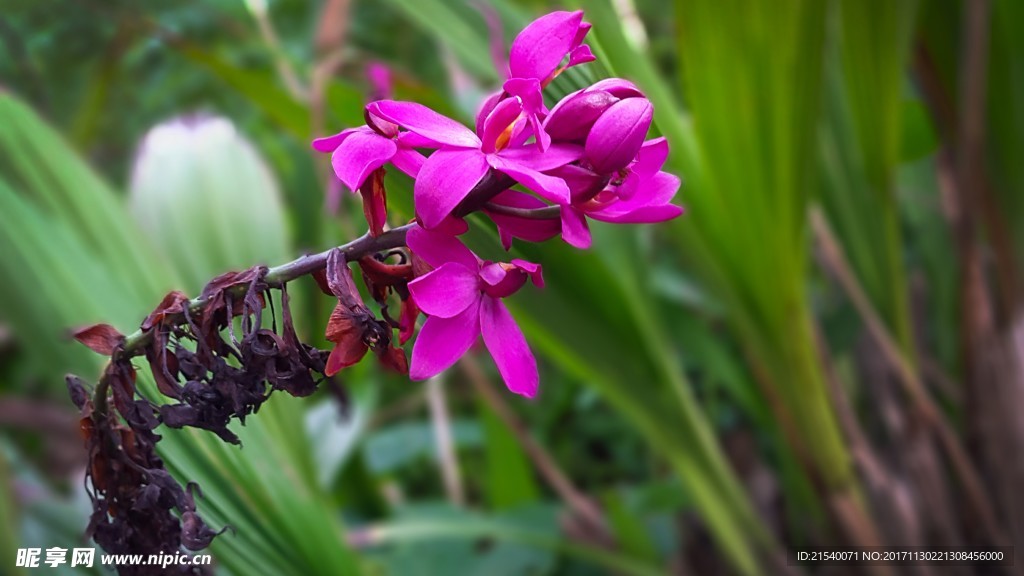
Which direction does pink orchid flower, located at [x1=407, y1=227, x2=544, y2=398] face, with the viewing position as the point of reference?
facing the viewer and to the right of the viewer

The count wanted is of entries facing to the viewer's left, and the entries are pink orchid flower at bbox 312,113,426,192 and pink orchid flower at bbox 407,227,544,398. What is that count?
1

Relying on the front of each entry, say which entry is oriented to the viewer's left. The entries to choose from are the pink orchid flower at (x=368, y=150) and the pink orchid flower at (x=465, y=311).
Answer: the pink orchid flower at (x=368, y=150)

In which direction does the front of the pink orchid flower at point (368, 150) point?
to the viewer's left
